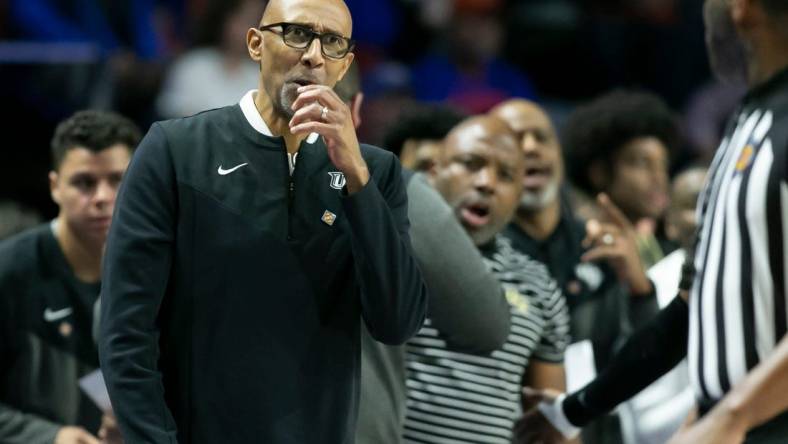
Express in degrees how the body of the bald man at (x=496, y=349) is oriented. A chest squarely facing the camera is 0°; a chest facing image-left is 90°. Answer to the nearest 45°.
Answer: approximately 0°

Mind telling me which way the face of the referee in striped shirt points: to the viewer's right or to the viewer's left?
to the viewer's left

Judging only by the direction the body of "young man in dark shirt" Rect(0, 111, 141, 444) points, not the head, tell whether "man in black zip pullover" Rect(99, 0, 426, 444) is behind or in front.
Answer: in front

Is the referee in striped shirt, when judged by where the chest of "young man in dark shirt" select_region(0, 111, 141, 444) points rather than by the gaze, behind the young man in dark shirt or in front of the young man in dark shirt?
in front

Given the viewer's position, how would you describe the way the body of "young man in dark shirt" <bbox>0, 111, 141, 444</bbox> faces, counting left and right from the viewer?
facing the viewer and to the right of the viewer

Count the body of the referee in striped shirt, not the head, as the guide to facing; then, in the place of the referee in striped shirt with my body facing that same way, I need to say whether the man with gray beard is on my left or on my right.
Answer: on my right

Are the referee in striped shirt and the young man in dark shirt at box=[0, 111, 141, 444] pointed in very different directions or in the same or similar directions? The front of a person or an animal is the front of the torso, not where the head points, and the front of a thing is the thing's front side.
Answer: very different directions

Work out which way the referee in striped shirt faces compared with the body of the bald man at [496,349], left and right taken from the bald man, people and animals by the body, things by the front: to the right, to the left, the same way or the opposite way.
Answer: to the right

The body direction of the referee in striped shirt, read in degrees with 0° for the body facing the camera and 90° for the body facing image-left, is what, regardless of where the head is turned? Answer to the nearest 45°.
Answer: approximately 90°

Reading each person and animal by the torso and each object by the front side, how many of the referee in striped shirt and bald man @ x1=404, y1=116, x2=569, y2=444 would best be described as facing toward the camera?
1
